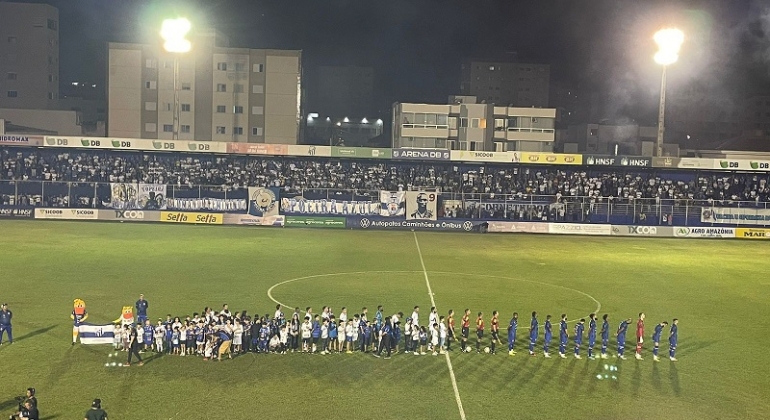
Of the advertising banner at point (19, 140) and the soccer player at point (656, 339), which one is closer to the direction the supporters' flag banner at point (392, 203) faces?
the soccer player

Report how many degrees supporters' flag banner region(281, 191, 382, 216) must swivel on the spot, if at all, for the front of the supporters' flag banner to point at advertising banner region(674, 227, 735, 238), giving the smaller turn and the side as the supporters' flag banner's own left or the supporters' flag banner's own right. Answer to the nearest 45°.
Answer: approximately 90° to the supporters' flag banner's own left

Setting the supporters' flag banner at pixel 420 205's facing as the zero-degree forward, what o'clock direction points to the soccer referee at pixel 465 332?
The soccer referee is roughly at 12 o'clock from the supporters' flag banner.

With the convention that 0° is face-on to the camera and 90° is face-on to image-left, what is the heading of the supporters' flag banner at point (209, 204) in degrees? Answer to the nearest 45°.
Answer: approximately 0°

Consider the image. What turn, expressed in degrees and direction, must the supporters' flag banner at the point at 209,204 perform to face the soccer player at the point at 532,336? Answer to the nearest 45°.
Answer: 0° — it already faces them

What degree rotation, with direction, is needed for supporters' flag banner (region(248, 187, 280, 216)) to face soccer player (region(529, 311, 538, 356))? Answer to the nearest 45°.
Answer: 0° — it already faces them

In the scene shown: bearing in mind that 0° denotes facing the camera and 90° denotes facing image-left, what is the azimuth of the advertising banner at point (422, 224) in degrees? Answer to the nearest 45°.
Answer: approximately 0°

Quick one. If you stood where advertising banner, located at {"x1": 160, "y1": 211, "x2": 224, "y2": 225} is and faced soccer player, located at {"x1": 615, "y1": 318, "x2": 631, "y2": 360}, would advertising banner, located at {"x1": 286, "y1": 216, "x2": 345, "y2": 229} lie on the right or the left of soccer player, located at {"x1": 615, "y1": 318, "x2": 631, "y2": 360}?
left

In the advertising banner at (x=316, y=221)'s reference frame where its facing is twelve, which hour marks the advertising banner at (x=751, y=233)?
the advertising banner at (x=751, y=233) is roughly at 9 o'clock from the advertising banner at (x=316, y=221).
